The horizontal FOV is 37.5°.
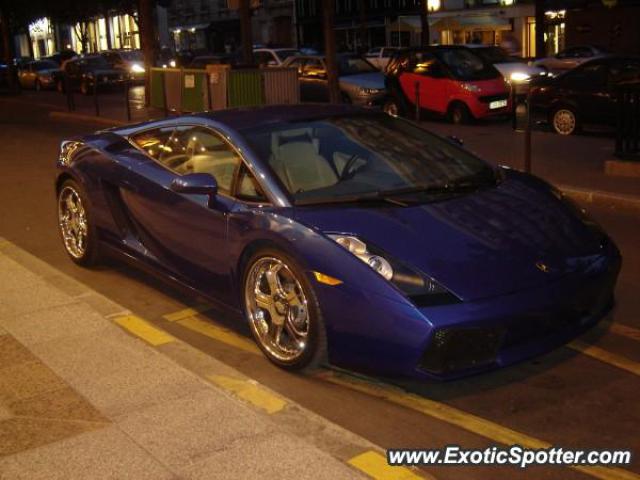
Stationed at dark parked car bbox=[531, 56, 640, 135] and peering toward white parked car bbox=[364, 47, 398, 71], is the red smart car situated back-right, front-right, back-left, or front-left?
front-left

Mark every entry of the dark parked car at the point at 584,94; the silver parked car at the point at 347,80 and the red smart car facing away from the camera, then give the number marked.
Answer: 0

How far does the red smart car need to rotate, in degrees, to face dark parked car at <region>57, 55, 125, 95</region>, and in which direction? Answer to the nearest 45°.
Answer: approximately 180°

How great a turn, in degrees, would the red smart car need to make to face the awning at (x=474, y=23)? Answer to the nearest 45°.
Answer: approximately 135° to its left

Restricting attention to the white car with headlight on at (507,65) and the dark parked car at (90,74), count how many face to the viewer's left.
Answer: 0

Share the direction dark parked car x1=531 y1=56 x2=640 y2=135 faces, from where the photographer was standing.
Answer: facing to the right of the viewer

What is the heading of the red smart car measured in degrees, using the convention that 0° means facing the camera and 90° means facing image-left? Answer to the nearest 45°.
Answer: approximately 315°

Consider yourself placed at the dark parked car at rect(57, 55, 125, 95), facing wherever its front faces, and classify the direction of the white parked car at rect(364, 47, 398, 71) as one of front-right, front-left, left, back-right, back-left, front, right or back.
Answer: front-left

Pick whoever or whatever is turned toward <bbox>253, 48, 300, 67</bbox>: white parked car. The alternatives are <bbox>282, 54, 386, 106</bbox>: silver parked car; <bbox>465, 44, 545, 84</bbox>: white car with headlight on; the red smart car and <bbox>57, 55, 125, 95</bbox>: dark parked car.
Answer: the dark parked car

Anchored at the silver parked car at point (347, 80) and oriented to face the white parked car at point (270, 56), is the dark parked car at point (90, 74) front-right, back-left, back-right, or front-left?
front-left

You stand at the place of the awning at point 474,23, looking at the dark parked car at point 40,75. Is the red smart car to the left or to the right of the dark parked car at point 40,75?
left

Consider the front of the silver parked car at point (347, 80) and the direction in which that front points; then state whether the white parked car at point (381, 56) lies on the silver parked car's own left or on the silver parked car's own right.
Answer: on the silver parked car's own left

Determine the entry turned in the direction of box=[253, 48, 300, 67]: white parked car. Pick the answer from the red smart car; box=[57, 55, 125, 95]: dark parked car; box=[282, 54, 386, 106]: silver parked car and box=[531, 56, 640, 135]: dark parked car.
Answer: box=[57, 55, 125, 95]: dark parked car

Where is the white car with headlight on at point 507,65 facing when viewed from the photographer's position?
facing the viewer and to the right of the viewer

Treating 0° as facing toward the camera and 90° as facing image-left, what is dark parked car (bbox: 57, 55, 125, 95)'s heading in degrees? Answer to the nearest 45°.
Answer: approximately 315°
